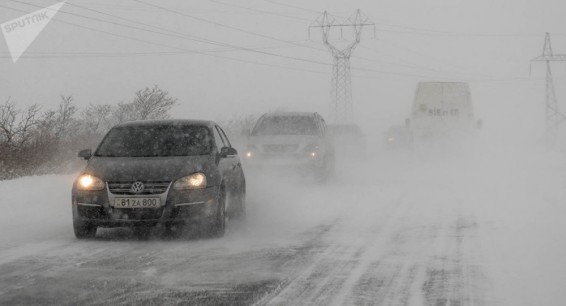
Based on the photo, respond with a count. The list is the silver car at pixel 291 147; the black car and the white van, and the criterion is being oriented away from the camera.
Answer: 1

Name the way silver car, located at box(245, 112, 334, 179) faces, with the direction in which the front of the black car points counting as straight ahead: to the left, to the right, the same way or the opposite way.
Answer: the same way

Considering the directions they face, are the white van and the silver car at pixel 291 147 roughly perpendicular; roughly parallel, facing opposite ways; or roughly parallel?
roughly parallel, facing opposite ways

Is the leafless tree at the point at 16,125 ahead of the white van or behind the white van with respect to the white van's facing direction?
behind

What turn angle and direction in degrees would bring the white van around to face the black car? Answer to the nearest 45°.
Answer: approximately 180°

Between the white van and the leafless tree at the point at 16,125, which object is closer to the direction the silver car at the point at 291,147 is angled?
the leafless tree

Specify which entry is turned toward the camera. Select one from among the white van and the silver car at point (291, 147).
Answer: the silver car

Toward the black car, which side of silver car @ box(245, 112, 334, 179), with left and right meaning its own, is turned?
front

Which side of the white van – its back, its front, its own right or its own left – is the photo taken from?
back

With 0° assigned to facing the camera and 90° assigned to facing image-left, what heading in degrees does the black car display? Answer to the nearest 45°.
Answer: approximately 0°

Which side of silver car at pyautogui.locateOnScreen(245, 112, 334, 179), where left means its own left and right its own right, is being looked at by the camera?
front

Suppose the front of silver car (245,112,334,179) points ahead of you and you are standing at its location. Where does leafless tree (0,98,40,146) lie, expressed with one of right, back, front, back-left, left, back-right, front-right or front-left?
right

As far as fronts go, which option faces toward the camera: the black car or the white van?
the black car
